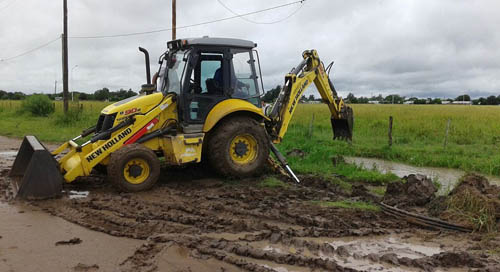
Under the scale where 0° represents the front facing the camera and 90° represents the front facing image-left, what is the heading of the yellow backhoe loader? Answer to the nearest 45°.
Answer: approximately 45°

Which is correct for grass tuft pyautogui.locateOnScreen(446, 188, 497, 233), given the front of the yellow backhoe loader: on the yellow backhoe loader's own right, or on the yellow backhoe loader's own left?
on the yellow backhoe loader's own left

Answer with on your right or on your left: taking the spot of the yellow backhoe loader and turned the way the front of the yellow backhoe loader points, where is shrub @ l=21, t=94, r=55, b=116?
on your right

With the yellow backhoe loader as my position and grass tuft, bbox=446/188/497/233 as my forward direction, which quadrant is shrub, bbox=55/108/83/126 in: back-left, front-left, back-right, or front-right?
back-left
